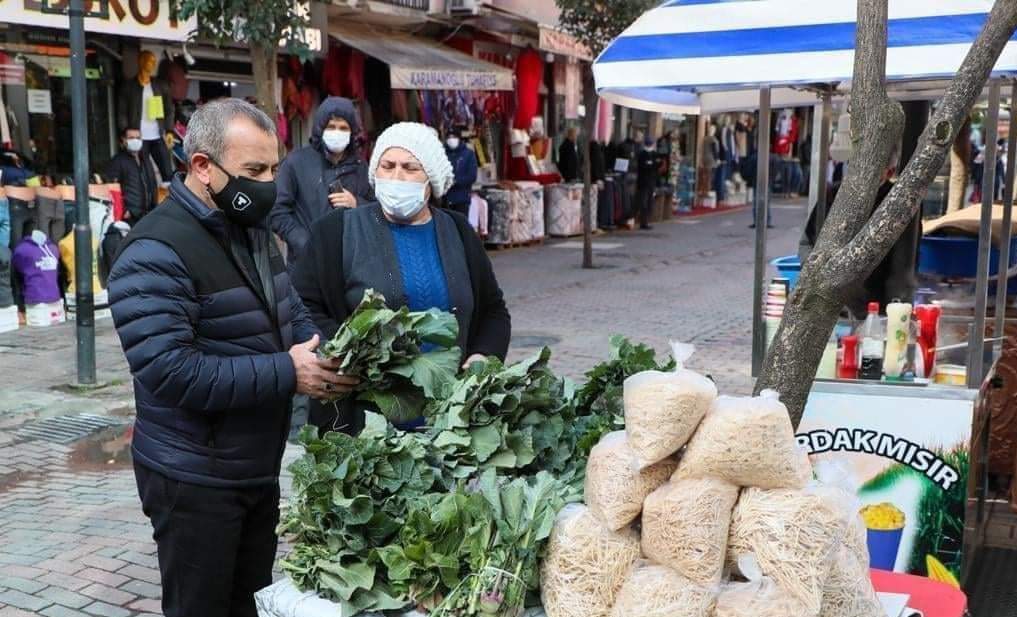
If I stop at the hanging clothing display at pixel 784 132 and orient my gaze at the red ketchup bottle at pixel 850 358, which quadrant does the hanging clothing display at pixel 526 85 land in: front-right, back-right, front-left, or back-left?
front-right

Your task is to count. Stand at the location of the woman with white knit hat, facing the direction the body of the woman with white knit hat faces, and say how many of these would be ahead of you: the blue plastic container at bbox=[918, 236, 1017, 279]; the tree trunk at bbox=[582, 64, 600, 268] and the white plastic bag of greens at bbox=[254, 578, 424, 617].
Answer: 1

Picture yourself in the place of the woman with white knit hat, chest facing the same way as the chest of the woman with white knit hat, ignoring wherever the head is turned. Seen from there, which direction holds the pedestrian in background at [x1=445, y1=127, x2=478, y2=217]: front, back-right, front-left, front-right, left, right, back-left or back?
back

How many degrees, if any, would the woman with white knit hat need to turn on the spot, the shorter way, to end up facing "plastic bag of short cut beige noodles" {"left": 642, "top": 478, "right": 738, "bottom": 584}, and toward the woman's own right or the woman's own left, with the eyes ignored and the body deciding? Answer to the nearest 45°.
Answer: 0° — they already face it

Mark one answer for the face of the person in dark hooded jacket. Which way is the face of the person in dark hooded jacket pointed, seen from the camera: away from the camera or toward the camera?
toward the camera

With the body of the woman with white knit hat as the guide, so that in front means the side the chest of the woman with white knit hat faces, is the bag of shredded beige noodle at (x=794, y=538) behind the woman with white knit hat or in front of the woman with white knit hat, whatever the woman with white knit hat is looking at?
in front

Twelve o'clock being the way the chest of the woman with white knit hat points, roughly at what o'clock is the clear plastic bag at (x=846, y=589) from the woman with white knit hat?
The clear plastic bag is roughly at 11 o'clock from the woman with white knit hat.

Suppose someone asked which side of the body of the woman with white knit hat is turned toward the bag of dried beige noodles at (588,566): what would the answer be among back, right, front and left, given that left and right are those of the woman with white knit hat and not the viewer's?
front

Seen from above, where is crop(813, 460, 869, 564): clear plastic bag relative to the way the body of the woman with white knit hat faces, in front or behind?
in front

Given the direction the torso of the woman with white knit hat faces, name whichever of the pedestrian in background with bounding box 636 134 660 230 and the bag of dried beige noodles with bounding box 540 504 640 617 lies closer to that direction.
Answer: the bag of dried beige noodles

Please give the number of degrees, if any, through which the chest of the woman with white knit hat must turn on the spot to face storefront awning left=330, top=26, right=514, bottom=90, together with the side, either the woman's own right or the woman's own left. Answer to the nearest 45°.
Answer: approximately 180°

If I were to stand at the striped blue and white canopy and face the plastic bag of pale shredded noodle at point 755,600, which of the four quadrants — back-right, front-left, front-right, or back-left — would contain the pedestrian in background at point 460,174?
back-right

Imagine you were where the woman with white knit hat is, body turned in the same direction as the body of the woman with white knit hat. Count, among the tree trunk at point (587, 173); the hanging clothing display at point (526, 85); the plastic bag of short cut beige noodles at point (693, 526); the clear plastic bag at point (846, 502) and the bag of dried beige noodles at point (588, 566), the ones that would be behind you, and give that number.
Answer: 2

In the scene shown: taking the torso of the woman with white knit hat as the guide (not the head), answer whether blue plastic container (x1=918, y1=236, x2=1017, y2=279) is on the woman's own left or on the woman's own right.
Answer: on the woman's own left

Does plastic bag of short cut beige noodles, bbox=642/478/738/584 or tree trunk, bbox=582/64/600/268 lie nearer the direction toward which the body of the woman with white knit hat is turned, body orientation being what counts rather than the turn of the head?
the plastic bag of short cut beige noodles

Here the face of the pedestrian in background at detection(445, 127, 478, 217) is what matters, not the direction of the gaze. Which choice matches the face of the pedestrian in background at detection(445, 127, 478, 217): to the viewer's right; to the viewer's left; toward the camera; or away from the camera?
toward the camera

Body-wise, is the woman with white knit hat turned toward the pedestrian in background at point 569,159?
no

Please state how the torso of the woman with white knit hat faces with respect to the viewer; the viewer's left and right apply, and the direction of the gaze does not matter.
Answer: facing the viewer
